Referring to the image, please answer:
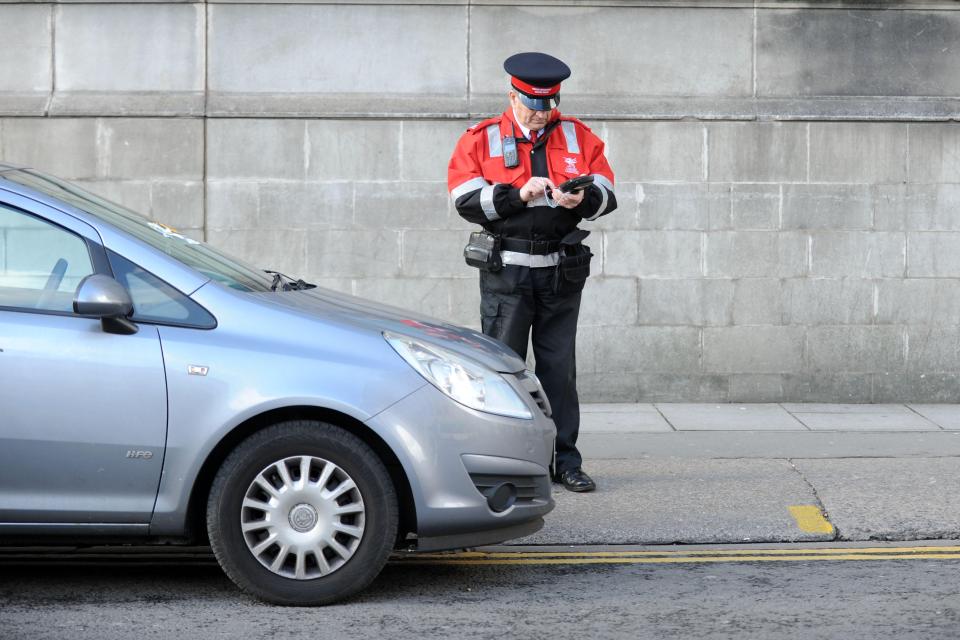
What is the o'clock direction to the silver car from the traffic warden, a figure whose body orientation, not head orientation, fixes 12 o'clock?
The silver car is roughly at 1 o'clock from the traffic warden.

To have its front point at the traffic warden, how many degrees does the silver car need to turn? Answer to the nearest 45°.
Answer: approximately 45° to its left

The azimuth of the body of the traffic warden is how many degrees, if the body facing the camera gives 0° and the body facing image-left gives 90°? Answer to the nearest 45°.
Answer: approximately 0°

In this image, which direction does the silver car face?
to the viewer's right

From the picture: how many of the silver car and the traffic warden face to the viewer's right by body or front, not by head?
1

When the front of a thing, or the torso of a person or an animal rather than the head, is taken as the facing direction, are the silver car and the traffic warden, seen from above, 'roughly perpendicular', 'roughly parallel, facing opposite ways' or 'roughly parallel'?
roughly perpendicular
